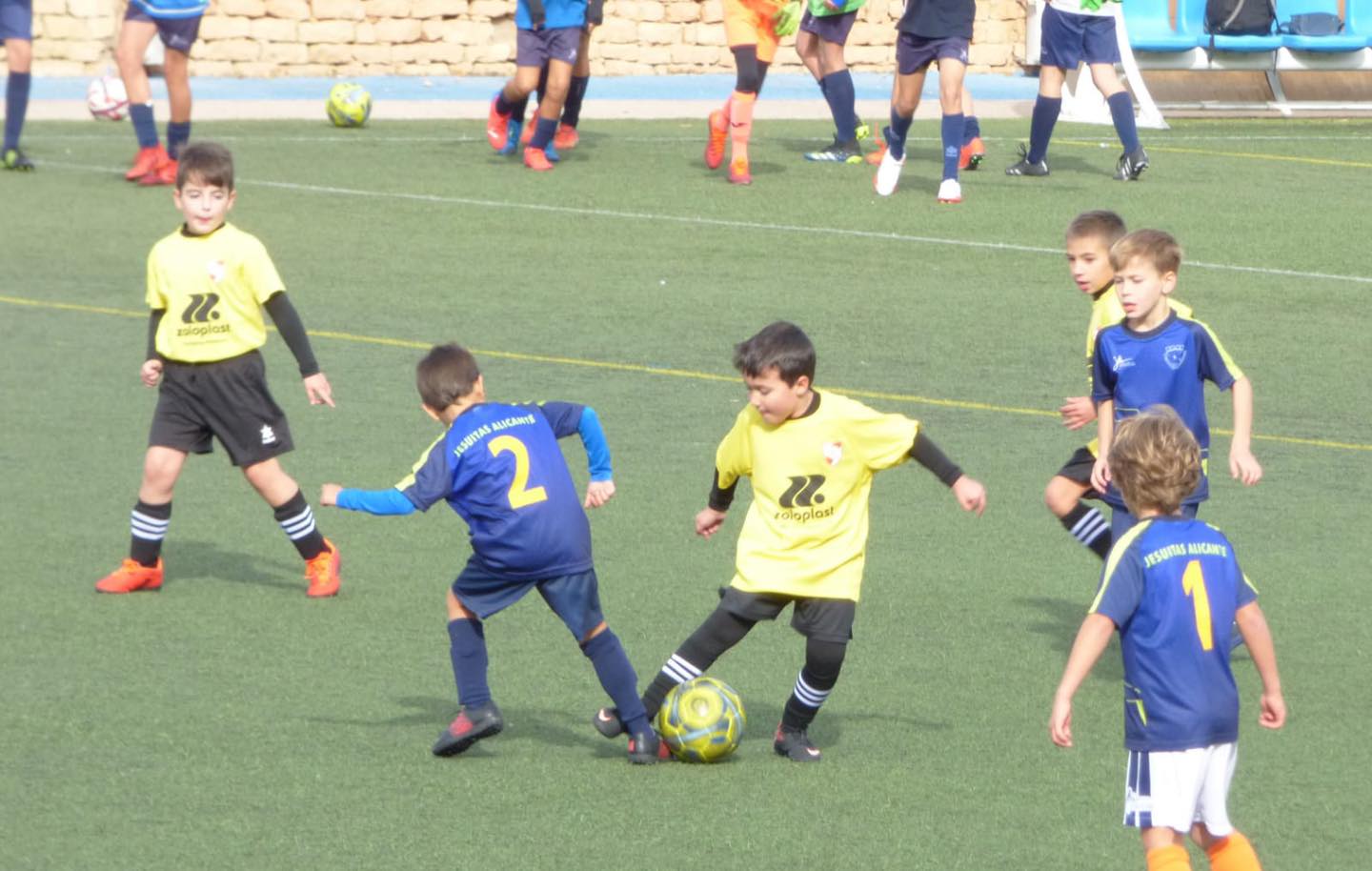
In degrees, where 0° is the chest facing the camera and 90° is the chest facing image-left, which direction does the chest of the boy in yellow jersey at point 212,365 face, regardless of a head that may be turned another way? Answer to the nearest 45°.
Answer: approximately 0°

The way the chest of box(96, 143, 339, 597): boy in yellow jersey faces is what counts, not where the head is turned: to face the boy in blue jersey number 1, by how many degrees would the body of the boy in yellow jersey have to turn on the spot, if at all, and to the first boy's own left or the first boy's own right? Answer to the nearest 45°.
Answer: approximately 45° to the first boy's own left

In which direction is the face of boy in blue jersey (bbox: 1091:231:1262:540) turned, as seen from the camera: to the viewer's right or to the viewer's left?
to the viewer's left

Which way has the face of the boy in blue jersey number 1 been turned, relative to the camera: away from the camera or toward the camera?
away from the camera

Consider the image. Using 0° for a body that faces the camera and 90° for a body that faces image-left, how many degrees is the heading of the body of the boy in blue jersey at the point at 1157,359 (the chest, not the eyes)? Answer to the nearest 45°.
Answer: approximately 45°

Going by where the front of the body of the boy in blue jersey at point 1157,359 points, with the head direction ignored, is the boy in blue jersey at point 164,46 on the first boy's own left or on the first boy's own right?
on the first boy's own right

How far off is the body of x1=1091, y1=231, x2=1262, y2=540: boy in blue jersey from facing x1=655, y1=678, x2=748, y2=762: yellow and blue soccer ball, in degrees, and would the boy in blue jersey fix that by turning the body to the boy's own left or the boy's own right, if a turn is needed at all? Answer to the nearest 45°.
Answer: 0° — they already face it
